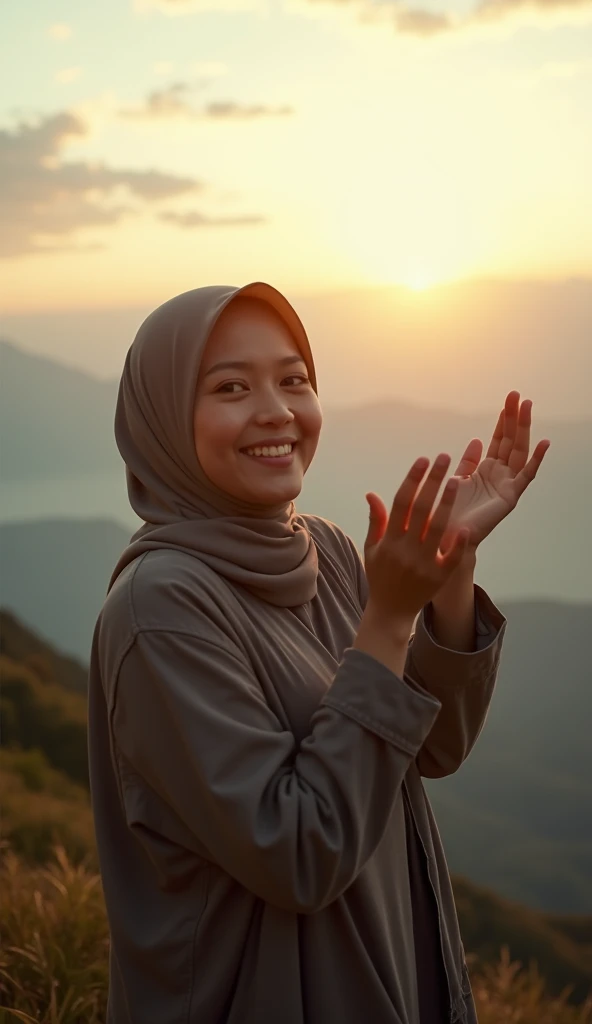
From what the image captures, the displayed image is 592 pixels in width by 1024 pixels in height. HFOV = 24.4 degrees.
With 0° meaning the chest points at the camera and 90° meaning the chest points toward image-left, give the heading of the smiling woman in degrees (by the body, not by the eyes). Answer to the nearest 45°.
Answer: approximately 315°
